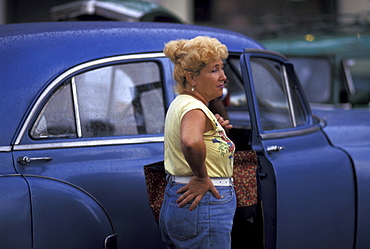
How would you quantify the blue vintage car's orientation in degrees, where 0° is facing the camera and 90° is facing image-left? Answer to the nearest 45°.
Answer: approximately 270°

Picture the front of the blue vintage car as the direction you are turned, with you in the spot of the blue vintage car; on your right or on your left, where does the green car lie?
on your left

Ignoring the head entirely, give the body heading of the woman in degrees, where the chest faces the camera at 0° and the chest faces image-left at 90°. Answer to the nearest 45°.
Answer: approximately 270°

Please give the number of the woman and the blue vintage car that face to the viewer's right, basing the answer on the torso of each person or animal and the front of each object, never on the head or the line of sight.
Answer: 2

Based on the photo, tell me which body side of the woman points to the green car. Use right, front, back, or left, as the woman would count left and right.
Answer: left

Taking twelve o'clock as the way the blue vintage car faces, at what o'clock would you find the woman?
The woman is roughly at 2 o'clock from the blue vintage car.
